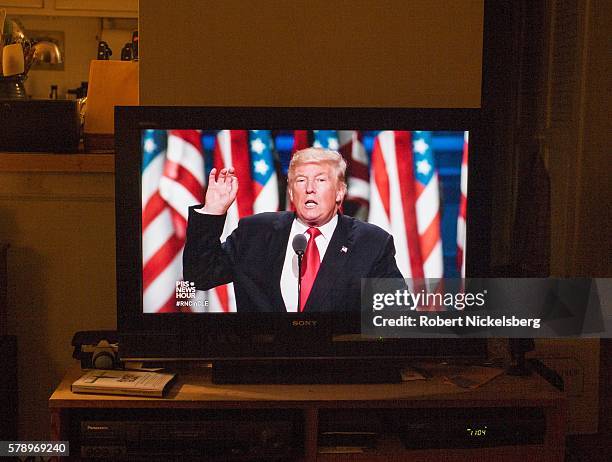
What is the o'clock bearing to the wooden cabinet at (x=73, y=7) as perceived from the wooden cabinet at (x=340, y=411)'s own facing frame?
the wooden cabinet at (x=73, y=7) is roughly at 5 o'clock from the wooden cabinet at (x=340, y=411).

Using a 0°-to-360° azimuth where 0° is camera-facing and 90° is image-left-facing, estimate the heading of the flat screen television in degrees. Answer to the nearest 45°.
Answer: approximately 0°

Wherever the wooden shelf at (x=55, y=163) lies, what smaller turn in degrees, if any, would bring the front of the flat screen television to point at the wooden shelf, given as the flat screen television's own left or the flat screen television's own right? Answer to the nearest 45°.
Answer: approximately 135° to the flat screen television's own right

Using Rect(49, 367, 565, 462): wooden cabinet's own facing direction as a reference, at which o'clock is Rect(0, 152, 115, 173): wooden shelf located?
The wooden shelf is roughly at 4 o'clock from the wooden cabinet.
